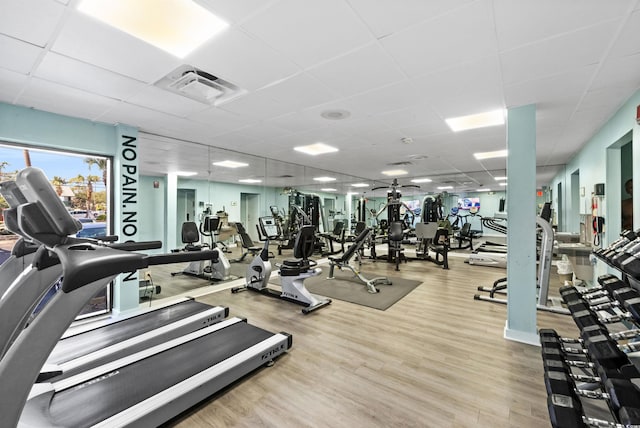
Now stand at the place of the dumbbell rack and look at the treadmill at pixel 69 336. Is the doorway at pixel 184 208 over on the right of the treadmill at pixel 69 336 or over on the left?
right

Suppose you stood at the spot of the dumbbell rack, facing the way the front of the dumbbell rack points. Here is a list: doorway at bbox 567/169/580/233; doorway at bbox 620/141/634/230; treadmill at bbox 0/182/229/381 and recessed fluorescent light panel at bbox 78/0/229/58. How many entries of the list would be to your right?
2

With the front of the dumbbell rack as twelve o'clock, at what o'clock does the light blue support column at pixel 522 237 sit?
The light blue support column is roughly at 2 o'clock from the dumbbell rack.

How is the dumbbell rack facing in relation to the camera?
to the viewer's left

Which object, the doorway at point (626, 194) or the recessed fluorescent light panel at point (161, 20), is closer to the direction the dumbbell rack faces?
the recessed fluorescent light panel

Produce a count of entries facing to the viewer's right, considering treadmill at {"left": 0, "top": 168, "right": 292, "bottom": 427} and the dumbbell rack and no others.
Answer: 0

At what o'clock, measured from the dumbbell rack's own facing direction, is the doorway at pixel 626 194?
The doorway is roughly at 3 o'clock from the dumbbell rack.

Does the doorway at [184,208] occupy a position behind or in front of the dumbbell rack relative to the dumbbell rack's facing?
in front
